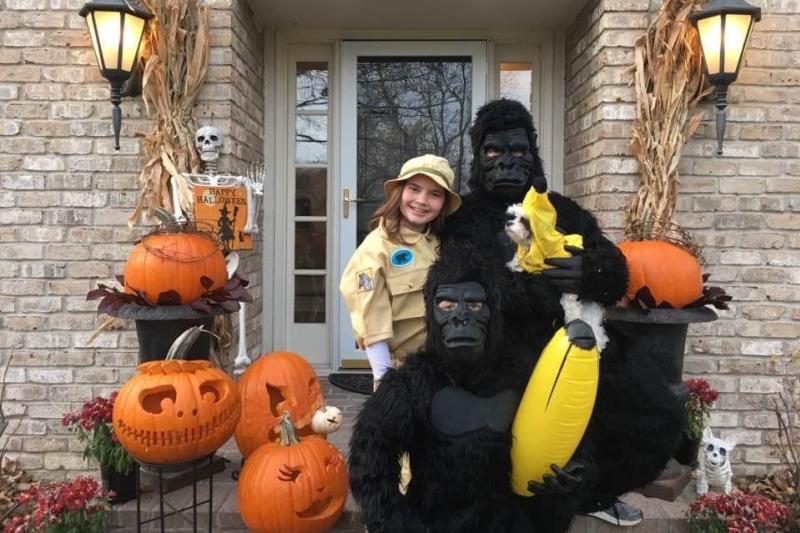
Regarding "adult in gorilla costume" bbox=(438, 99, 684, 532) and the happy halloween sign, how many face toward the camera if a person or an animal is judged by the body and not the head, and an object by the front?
2

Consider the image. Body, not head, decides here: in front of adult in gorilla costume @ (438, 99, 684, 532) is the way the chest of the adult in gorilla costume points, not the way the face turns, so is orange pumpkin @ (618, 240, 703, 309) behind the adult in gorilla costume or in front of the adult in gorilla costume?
behind

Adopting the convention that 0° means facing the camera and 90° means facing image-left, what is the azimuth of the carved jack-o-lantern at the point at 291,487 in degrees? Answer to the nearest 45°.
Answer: approximately 315°

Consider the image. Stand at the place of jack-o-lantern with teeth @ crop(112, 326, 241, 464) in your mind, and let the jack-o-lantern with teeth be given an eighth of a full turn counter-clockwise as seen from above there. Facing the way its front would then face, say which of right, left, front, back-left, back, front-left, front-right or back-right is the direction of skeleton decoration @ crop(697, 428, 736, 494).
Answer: front-left

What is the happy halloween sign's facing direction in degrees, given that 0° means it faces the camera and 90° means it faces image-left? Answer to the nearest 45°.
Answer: approximately 0°

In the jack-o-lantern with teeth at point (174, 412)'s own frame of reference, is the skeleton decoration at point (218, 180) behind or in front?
behind
